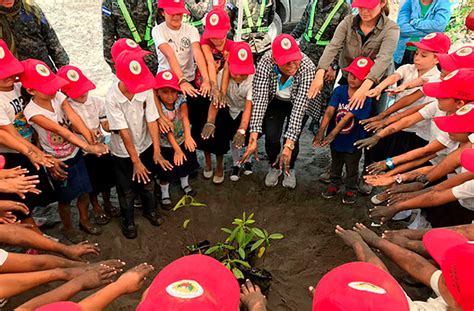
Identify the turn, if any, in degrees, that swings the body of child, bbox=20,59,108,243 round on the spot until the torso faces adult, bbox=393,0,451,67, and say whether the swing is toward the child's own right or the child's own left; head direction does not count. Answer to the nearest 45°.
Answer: approximately 45° to the child's own left

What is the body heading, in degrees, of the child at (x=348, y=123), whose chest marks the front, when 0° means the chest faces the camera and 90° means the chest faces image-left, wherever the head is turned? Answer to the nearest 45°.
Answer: approximately 45°

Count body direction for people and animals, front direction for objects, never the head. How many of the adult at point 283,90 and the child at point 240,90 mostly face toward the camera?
2

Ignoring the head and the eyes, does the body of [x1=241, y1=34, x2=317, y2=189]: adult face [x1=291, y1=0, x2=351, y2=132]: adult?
no

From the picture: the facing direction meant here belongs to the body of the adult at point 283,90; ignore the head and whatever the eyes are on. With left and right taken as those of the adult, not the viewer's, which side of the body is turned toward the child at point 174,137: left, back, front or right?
right

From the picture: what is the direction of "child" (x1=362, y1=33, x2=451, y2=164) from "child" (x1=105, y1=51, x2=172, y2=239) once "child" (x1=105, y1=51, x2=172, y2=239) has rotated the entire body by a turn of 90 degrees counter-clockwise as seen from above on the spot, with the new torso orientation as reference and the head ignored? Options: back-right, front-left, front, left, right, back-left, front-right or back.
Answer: front-right

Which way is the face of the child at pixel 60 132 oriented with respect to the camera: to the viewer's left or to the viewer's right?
to the viewer's right

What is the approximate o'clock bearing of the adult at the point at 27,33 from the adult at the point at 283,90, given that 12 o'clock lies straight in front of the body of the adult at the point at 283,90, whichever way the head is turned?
the adult at the point at 27,33 is roughly at 3 o'clock from the adult at the point at 283,90.

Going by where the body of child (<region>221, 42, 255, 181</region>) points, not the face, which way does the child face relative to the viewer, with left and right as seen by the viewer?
facing the viewer

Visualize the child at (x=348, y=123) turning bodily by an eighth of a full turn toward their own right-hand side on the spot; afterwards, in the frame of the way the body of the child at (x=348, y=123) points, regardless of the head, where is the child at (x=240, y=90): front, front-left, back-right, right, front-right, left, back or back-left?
front

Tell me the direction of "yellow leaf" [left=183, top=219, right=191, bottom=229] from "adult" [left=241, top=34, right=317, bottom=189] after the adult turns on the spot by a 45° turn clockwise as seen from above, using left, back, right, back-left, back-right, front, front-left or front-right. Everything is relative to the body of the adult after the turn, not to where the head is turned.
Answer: front

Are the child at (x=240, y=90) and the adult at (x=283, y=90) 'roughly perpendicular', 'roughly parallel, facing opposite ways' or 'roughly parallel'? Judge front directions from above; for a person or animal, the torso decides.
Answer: roughly parallel

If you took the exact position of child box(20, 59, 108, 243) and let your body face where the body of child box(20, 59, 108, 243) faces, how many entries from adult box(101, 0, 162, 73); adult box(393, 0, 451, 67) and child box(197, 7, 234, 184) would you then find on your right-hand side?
0

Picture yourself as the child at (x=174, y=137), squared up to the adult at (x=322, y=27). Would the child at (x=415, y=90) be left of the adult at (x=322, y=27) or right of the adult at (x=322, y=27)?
right

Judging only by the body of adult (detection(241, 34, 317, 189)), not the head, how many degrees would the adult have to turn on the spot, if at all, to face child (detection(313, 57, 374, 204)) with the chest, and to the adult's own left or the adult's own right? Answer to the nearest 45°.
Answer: approximately 90° to the adult's own left

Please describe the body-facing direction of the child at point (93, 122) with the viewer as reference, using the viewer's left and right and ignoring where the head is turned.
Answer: facing the viewer and to the right of the viewer

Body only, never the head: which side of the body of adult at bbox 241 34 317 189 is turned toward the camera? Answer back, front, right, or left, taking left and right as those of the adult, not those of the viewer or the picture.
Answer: front

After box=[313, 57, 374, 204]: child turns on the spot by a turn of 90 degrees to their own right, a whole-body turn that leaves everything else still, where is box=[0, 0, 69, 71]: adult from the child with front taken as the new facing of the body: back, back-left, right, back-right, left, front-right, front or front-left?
front-left
